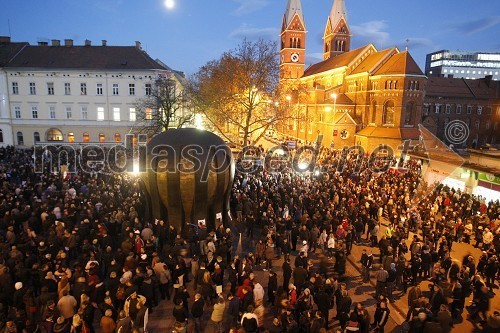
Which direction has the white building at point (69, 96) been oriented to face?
toward the camera

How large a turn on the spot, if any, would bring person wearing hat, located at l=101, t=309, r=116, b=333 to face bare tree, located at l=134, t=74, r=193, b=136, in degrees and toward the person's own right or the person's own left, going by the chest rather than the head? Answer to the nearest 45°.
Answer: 0° — they already face it

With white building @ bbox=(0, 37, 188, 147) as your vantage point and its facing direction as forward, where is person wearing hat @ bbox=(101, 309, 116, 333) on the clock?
The person wearing hat is roughly at 12 o'clock from the white building.

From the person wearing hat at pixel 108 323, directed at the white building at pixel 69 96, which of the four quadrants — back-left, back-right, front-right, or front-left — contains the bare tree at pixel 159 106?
front-right

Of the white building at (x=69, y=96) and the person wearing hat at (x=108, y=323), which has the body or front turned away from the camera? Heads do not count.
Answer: the person wearing hat

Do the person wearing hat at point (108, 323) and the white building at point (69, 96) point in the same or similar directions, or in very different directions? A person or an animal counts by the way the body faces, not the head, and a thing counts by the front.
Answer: very different directions

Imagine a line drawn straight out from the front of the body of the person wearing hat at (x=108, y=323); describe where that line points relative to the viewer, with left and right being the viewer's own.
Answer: facing away from the viewer

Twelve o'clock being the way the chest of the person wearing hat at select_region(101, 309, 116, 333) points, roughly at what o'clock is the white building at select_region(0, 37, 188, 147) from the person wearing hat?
The white building is roughly at 12 o'clock from the person wearing hat.

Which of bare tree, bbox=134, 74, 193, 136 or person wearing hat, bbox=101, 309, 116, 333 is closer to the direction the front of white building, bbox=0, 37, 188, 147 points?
the person wearing hat

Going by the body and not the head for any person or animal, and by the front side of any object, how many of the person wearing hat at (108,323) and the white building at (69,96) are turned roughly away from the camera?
1

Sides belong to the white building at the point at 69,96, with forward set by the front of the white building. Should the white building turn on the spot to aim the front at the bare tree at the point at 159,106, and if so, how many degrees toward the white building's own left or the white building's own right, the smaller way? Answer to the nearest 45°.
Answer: approximately 45° to the white building's own left

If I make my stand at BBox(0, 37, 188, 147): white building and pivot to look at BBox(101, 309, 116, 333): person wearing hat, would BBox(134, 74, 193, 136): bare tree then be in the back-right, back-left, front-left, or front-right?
front-left
